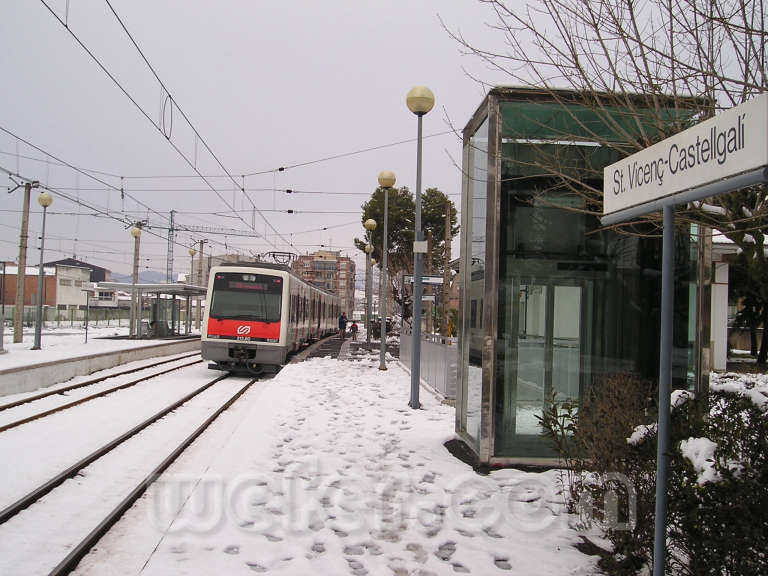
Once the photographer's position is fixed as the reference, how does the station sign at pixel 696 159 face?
facing the viewer and to the left of the viewer

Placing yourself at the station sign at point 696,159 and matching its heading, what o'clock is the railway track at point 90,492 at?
The railway track is roughly at 2 o'clock from the station sign.

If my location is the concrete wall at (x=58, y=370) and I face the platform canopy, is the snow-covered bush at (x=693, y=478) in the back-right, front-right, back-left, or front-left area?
back-right

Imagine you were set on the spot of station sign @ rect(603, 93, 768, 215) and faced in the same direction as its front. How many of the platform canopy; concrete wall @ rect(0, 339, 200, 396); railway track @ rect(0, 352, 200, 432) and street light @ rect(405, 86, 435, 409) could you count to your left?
0

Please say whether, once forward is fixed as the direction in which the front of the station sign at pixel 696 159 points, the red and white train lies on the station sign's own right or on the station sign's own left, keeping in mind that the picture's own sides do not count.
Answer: on the station sign's own right

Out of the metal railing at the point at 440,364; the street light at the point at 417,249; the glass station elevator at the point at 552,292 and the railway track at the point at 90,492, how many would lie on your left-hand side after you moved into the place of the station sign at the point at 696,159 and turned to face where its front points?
0

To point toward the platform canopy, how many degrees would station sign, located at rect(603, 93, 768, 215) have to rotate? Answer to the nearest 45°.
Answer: approximately 90° to its right

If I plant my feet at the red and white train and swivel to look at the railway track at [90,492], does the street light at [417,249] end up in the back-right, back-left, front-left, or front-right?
front-left

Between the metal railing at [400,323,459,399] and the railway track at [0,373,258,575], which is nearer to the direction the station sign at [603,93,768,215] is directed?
the railway track

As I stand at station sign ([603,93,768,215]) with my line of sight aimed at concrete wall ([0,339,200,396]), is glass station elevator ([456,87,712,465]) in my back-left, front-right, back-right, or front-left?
front-right

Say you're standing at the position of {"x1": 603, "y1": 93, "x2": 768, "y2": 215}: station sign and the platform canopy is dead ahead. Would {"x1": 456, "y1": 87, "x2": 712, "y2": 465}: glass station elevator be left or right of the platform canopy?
right

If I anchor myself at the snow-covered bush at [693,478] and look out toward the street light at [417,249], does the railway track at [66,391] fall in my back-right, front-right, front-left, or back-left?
front-left

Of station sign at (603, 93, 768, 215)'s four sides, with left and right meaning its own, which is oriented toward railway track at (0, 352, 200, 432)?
right

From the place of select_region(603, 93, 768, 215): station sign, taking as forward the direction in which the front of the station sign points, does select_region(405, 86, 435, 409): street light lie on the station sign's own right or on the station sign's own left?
on the station sign's own right

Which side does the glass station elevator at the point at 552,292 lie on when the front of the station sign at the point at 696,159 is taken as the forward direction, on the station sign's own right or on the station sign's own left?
on the station sign's own right
